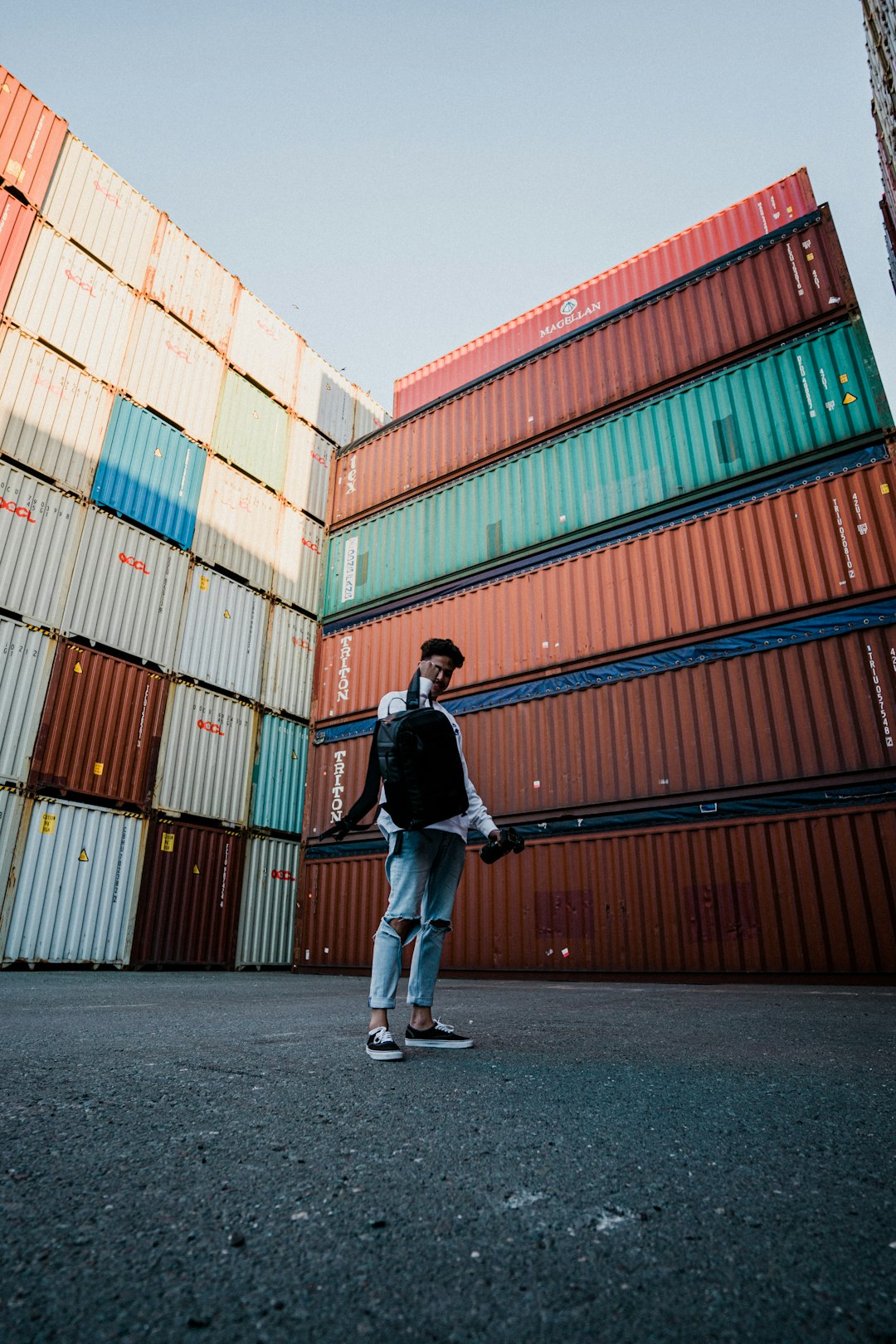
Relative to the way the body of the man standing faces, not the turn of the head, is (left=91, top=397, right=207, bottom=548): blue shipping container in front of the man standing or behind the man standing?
behind

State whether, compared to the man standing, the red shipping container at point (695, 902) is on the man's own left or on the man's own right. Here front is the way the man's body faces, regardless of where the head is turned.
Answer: on the man's own left

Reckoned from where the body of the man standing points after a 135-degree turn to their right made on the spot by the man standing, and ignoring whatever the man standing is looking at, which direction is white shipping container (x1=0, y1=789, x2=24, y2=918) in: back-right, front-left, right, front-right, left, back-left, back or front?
front-right

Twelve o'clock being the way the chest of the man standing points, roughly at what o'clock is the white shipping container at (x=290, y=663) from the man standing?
The white shipping container is roughly at 7 o'clock from the man standing.

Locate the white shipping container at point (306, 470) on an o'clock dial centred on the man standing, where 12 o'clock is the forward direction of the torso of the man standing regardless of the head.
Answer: The white shipping container is roughly at 7 o'clock from the man standing.

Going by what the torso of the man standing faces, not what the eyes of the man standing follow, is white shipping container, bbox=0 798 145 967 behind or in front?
behind
